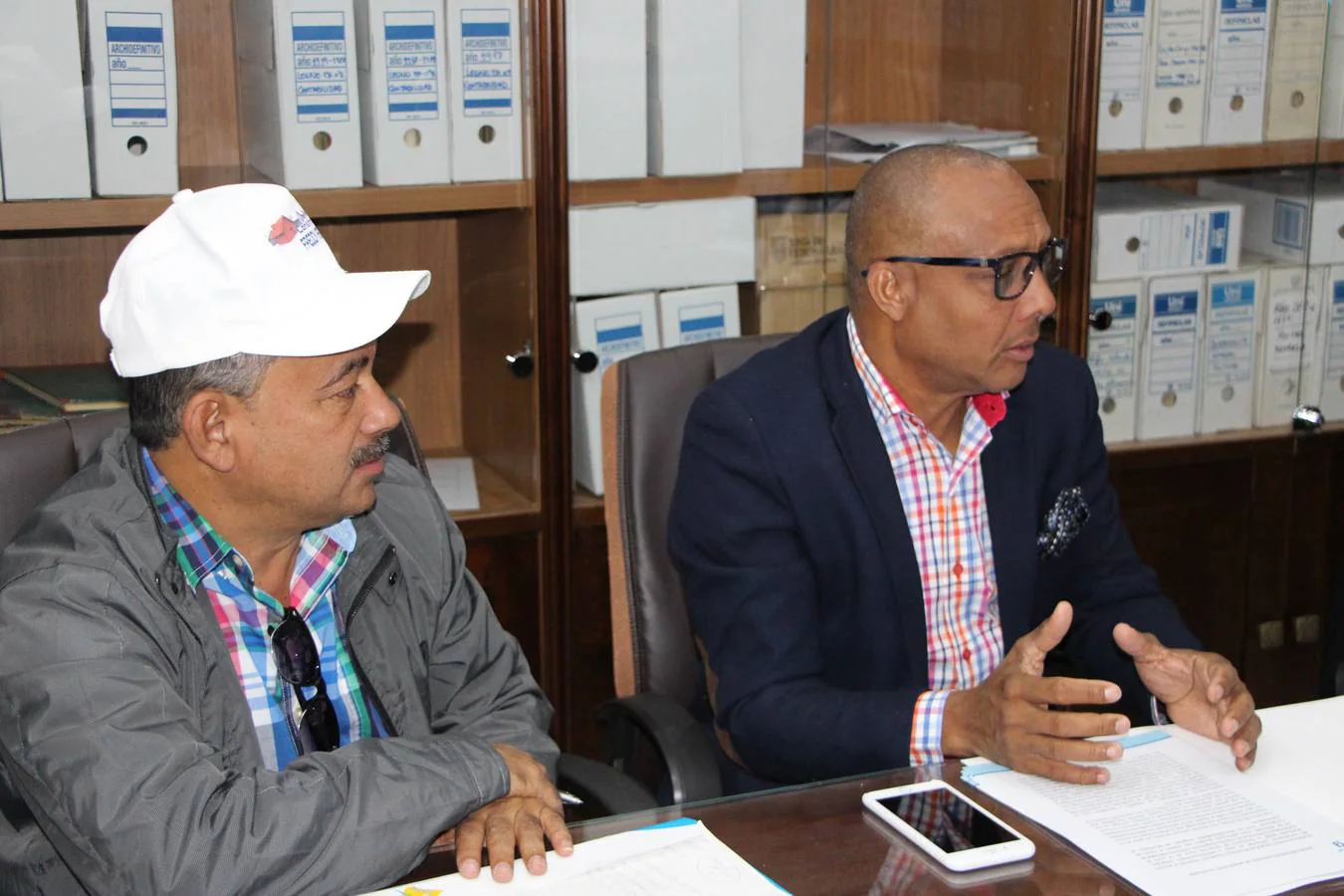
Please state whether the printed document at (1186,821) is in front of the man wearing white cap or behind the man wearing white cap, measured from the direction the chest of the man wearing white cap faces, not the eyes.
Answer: in front

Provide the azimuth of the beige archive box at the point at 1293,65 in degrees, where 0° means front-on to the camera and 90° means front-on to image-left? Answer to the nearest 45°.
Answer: approximately 0°

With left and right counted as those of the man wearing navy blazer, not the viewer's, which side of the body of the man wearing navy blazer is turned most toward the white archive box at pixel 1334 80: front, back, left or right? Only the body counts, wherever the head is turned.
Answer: left

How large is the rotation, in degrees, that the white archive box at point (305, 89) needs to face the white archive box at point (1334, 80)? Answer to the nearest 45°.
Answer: approximately 90° to its left

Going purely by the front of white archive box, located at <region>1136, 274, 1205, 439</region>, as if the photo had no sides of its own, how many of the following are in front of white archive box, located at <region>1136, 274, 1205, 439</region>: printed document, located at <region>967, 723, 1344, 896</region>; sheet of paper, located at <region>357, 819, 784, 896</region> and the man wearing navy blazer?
3

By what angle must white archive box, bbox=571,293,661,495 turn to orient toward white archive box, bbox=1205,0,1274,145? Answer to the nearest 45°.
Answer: approximately 90° to its left

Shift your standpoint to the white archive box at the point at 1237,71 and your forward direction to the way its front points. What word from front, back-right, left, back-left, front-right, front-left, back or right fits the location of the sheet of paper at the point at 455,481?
front-right

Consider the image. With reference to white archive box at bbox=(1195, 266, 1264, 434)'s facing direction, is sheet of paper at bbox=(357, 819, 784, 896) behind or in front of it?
in front
